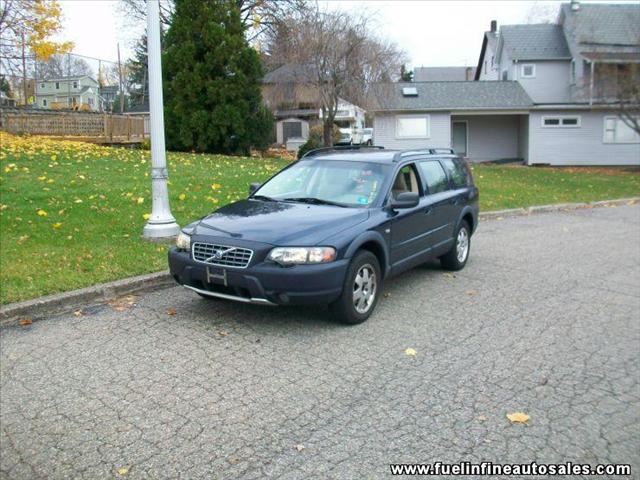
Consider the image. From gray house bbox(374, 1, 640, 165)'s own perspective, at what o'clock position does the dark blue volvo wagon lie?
The dark blue volvo wagon is roughly at 12 o'clock from the gray house.

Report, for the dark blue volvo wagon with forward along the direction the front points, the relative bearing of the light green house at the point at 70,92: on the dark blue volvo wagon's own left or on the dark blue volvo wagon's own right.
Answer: on the dark blue volvo wagon's own right

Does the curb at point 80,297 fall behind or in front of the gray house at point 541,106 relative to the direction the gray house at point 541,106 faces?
in front

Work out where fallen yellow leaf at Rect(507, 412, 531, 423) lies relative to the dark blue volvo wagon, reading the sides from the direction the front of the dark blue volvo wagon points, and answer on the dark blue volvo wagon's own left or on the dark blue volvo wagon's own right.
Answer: on the dark blue volvo wagon's own left

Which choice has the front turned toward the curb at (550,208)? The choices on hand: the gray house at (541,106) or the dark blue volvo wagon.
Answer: the gray house

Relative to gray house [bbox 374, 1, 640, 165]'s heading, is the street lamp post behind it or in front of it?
in front

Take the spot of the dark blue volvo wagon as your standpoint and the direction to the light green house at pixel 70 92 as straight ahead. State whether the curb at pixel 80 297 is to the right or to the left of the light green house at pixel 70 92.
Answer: left

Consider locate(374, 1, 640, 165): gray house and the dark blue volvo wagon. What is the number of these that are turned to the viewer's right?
0

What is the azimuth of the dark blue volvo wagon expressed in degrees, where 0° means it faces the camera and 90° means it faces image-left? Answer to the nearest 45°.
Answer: approximately 45°

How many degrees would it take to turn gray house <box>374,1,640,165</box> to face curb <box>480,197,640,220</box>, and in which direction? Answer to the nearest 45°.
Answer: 0° — it already faces it

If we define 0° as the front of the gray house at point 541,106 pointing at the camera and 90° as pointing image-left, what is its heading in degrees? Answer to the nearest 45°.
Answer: approximately 0°

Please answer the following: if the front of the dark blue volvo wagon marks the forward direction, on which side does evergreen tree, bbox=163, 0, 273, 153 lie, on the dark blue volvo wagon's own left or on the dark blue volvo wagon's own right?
on the dark blue volvo wagon's own right
